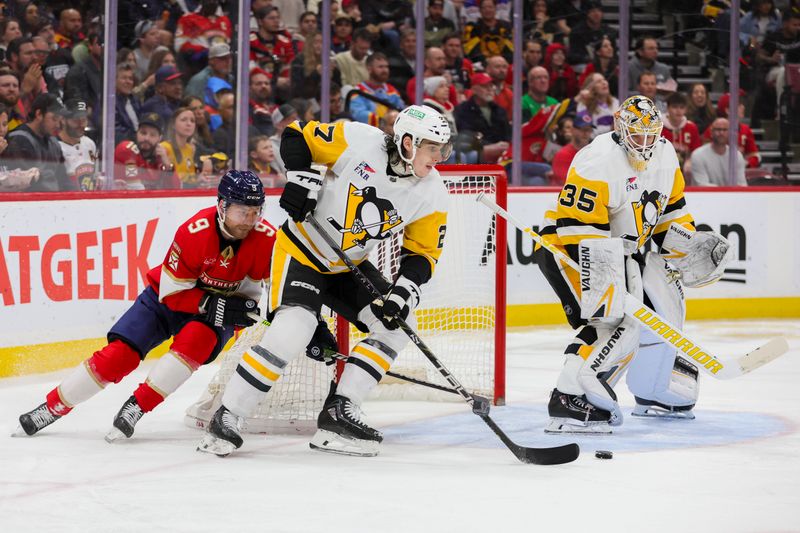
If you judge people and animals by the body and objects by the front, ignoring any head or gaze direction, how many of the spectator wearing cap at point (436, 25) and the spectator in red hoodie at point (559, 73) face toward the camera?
2

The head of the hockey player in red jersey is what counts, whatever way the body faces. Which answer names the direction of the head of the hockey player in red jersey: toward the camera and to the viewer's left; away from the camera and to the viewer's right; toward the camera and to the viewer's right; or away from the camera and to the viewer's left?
toward the camera and to the viewer's right

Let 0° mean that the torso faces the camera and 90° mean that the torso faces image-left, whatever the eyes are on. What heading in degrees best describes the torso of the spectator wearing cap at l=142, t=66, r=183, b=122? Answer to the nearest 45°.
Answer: approximately 315°

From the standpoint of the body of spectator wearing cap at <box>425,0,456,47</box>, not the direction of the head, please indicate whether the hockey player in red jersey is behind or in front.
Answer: in front

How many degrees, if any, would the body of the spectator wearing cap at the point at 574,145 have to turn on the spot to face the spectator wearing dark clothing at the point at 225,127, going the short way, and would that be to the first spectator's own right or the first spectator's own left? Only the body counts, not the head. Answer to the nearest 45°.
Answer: approximately 90° to the first spectator's own right

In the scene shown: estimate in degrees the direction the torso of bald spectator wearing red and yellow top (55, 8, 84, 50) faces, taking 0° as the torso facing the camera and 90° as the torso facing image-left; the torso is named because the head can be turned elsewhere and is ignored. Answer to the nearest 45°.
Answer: approximately 315°

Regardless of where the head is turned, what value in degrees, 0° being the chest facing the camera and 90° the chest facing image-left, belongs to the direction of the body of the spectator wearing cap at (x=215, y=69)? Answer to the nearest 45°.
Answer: approximately 315°

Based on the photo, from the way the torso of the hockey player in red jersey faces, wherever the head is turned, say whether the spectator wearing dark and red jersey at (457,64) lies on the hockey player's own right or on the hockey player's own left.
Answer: on the hockey player's own left

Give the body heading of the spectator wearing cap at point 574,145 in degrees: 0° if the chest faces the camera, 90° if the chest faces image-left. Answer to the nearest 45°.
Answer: approximately 315°
